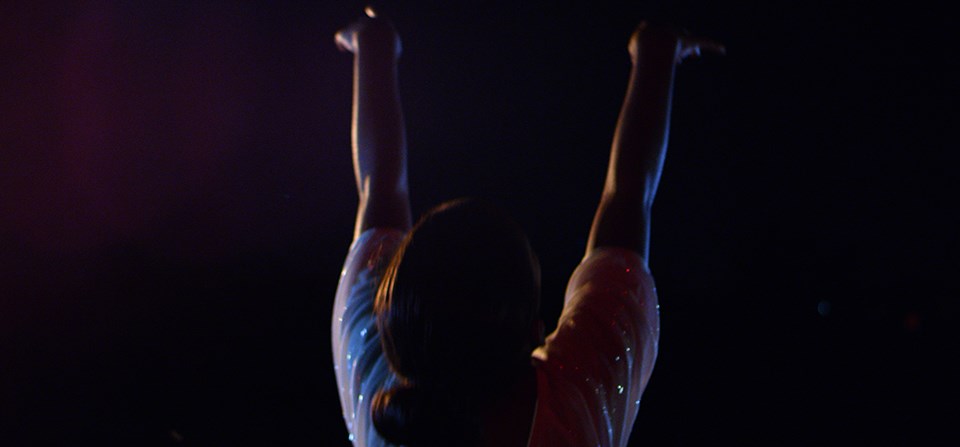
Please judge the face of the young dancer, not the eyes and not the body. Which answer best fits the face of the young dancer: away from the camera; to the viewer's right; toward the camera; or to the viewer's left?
away from the camera

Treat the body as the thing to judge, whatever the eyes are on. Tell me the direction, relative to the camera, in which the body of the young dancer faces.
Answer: away from the camera
